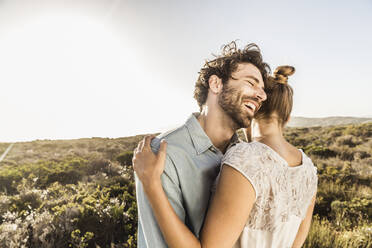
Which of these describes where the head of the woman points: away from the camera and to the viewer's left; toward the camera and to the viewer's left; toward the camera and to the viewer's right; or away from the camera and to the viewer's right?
away from the camera and to the viewer's left

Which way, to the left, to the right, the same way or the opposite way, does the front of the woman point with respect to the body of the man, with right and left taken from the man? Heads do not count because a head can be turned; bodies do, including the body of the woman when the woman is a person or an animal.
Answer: the opposite way

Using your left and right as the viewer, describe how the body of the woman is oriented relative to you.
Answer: facing away from the viewer and to the left of the viewer

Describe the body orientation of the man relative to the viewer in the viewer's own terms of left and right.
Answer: facing the viewer and to the right of the viewer
